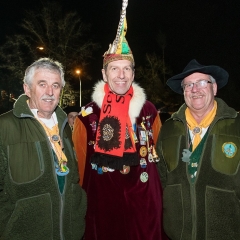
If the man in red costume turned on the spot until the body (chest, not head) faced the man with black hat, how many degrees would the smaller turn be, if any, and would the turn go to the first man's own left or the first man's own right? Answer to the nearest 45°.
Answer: approximately 45° to the first man's own left

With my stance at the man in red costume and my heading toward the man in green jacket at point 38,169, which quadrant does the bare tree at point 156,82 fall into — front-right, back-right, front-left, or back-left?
back-right

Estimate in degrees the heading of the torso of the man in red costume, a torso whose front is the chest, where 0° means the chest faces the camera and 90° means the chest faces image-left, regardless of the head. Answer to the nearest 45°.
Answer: approximately 0°

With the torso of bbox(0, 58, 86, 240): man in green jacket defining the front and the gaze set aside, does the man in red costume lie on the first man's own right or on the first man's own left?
on the first man's own left

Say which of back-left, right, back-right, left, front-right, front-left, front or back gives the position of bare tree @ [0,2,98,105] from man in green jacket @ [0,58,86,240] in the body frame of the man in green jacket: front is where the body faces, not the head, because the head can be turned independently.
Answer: back-left

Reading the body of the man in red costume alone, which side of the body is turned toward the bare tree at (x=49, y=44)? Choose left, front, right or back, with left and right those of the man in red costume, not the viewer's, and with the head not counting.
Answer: back

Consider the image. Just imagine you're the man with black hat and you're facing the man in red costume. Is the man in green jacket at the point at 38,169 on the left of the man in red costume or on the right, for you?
left

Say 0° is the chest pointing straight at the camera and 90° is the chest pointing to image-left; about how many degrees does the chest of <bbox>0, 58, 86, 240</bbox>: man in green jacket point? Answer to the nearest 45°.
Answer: approximately 315°
